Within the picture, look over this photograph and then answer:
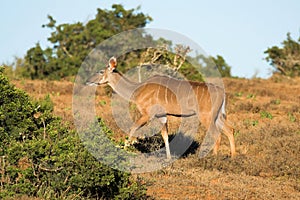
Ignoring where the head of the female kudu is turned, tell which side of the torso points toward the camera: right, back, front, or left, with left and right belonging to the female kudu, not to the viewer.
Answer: left

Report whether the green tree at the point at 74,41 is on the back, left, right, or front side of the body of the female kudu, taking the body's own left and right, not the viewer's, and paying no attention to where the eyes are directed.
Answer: right

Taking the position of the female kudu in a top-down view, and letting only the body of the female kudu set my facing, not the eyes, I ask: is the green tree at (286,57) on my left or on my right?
on my right

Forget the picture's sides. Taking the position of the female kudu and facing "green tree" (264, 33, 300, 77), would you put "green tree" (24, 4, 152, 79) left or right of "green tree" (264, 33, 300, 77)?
left
